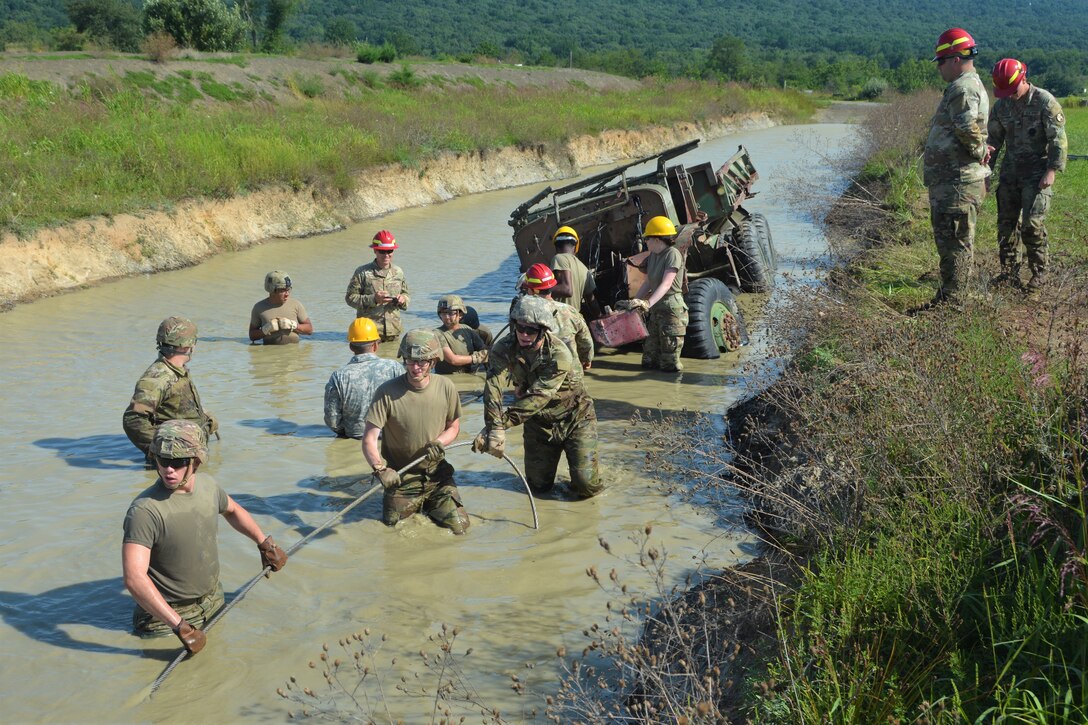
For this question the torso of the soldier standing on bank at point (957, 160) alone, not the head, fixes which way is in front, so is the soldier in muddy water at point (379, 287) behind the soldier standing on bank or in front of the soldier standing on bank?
in front

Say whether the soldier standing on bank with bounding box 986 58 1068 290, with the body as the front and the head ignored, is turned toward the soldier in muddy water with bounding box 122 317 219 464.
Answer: yes

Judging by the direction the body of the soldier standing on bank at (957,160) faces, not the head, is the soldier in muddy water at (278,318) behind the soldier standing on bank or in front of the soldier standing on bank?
in front

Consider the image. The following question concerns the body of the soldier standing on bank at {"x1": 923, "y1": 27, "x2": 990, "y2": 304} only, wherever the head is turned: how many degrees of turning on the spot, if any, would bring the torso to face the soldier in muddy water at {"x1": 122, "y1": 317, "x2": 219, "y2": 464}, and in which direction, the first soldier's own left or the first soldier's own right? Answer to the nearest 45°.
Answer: approximately 45° to the first soldier's own left

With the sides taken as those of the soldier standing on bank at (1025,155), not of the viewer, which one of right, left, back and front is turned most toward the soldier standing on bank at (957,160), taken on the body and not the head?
front

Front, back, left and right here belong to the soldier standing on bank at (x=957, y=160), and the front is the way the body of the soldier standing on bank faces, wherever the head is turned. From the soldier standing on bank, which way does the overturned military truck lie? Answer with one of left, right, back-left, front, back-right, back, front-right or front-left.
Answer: front-right

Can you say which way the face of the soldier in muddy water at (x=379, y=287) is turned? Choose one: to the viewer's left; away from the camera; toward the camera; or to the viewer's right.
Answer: toward the camera

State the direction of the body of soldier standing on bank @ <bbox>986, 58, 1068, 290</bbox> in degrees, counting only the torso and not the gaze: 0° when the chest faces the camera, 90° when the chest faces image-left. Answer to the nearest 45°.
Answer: approximately 45°

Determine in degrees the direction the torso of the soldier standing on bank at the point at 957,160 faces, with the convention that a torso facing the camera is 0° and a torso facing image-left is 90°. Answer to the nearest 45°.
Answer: approximately 90°

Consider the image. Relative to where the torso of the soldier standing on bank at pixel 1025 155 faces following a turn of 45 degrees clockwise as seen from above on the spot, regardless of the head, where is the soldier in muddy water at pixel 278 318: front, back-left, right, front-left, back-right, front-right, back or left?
front

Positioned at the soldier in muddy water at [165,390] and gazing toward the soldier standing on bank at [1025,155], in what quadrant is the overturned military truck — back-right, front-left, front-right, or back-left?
front-left

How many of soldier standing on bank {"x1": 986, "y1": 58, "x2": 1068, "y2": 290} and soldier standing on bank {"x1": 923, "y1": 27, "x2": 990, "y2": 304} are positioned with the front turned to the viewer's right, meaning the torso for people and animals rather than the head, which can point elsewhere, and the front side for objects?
0

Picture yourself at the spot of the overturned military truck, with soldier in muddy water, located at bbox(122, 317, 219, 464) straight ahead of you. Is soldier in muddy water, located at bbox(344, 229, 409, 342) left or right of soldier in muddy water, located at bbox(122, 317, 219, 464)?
right

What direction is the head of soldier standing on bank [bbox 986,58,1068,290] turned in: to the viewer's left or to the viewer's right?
to the viewer's left

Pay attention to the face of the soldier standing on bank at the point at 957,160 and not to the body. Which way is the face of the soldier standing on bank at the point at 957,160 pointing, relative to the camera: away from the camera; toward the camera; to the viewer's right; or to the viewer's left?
to the viewer's left

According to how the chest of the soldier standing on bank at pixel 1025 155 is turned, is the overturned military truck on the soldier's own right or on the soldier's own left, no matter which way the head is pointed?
on the soldier's own right
